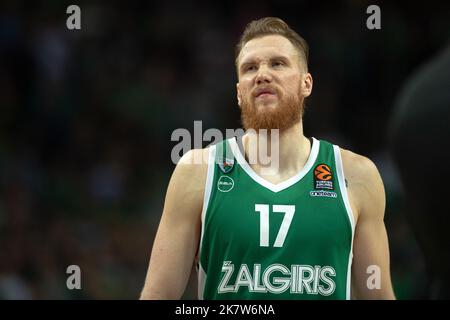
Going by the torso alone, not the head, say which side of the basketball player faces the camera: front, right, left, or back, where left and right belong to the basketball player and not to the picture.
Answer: front

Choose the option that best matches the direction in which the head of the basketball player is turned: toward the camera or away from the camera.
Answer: toward the camera
